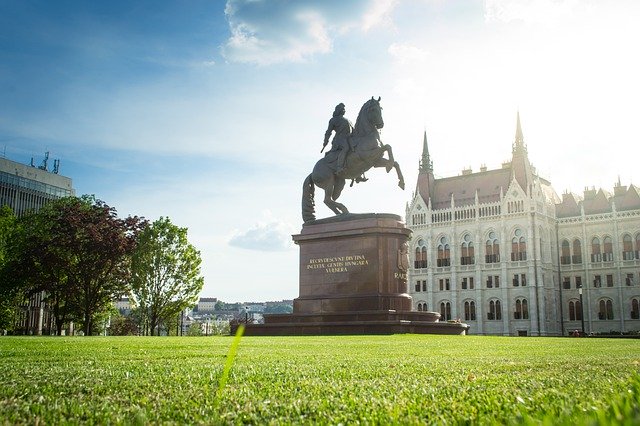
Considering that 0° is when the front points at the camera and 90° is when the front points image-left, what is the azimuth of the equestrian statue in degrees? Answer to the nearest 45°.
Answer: approximately 315°

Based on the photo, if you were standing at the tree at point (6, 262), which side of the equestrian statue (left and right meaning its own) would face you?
back

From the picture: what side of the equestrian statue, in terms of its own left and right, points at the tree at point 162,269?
back

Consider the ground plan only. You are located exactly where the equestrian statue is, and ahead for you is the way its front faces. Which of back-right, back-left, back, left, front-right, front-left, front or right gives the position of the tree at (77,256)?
back
